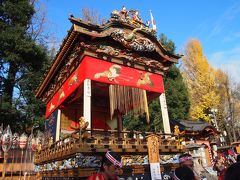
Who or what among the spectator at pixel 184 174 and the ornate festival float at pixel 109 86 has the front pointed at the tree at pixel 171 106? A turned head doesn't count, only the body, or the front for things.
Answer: the spectator

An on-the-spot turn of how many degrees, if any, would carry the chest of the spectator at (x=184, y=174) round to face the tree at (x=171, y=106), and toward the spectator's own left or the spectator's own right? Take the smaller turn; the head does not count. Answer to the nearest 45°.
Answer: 0° — they already face it

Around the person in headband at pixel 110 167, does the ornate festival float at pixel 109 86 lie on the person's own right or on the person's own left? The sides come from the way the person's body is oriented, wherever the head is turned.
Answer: on the person's own left

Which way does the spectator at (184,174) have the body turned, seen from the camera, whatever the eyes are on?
away from the camera

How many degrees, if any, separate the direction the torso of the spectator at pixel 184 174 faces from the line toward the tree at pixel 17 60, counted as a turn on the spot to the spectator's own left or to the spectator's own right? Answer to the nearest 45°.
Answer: approximately 45° to the spectator's own left

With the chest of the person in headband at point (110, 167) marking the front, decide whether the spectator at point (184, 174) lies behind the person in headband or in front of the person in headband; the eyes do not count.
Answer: in front

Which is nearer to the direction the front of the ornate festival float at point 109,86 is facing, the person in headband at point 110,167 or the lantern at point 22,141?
the person in headband

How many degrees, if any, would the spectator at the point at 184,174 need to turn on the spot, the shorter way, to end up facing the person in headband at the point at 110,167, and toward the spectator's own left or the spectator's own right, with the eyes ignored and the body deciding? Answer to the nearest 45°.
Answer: approximately 90° to the spectator's own left

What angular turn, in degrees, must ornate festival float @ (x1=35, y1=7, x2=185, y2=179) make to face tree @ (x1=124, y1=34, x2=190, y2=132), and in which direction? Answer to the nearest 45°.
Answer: approximately 90° to its left
